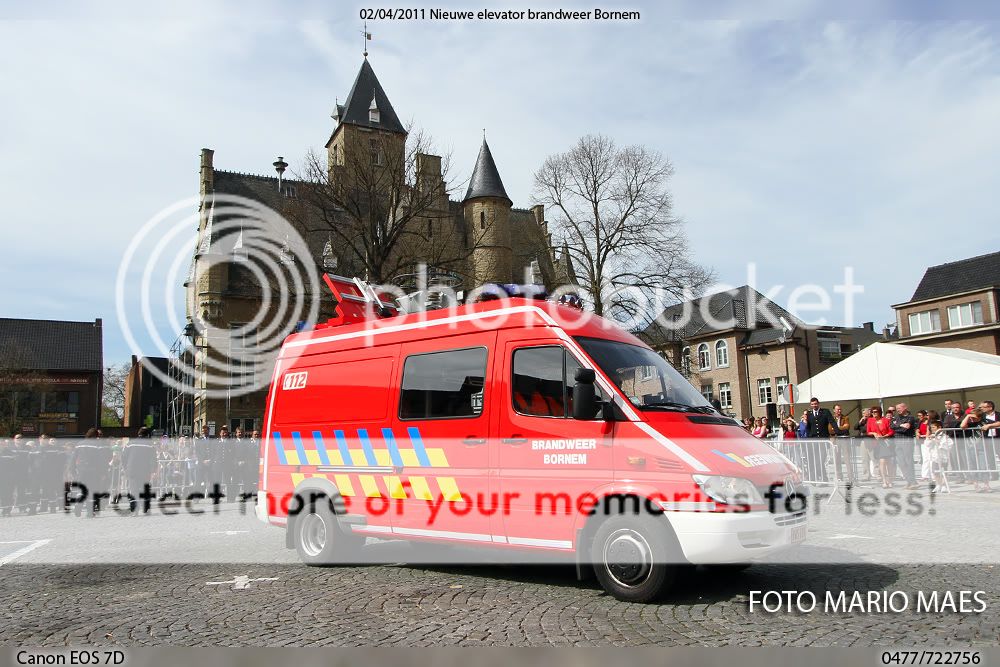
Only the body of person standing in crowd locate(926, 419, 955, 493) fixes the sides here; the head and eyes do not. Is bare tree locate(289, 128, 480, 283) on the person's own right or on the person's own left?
on the person's own right

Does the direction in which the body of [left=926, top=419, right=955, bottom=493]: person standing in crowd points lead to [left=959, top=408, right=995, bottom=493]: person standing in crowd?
no

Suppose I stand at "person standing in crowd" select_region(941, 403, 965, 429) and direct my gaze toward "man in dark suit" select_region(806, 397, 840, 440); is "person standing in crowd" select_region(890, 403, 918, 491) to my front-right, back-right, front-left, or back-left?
front-left

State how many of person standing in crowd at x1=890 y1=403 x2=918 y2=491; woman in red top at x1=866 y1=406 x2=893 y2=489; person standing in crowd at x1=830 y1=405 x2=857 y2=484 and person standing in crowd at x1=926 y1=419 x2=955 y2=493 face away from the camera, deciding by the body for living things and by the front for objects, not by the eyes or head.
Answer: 0

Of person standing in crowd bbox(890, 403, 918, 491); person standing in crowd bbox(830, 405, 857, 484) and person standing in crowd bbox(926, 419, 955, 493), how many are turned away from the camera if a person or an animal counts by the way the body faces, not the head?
0

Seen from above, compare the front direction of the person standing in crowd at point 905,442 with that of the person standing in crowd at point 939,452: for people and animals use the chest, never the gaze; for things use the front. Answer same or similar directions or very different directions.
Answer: same or similar directions

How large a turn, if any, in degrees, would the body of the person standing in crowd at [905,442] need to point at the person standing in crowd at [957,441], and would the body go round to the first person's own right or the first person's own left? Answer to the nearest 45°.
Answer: approximately 135° to the first person's own left

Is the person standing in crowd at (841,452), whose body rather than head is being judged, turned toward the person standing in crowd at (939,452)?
no

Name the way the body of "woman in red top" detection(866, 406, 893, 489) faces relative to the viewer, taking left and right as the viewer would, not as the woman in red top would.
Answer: facing the viewer and to the left of the viewer

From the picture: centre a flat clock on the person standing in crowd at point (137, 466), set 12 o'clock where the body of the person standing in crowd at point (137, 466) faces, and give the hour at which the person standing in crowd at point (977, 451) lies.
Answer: the person standing in crowd at point (977, 451) is roughly at 4 o'clock from the person standing in crowd at point (137, 466).

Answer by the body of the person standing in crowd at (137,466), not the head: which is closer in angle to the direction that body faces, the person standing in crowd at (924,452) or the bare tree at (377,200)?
the bare tree

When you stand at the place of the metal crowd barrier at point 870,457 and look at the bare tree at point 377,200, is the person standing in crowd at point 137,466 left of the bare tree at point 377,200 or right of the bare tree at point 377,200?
left

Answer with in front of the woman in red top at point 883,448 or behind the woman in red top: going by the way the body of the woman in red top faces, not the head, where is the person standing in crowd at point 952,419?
behind

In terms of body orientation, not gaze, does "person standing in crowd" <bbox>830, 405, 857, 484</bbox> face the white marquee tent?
no

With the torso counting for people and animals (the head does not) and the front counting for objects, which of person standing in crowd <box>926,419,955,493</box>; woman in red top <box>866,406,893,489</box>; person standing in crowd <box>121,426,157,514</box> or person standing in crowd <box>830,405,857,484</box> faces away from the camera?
person standing in crowd <box>121,426,157,514</box>
